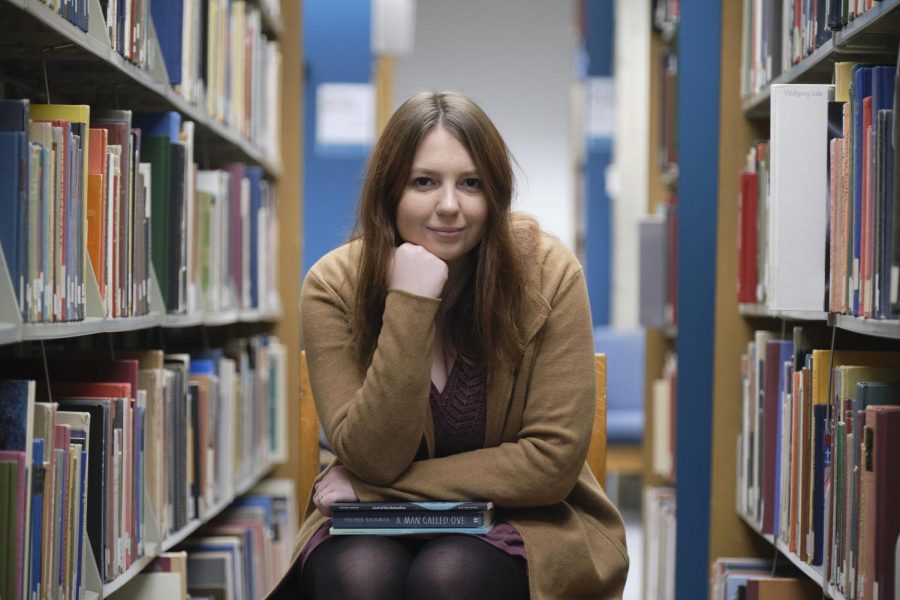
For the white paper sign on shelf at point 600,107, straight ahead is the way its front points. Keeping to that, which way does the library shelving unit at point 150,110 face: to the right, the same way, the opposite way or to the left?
to the left

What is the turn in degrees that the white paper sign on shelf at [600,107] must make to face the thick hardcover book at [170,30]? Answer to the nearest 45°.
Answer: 0° — it already faces it

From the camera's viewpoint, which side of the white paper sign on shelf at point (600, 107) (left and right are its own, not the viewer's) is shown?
front

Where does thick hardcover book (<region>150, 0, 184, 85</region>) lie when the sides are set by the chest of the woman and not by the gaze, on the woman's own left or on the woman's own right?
on the woman's own right

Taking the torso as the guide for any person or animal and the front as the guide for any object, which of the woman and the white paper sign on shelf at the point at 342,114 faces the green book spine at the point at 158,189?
the white paper sign on shelf

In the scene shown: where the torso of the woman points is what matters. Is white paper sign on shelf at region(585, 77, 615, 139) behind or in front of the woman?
behind

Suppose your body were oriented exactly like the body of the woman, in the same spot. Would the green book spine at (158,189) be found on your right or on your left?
on your right

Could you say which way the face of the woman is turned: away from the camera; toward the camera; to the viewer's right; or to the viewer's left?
toward the camera

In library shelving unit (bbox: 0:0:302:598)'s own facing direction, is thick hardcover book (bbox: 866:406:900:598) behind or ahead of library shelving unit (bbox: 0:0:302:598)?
ahead

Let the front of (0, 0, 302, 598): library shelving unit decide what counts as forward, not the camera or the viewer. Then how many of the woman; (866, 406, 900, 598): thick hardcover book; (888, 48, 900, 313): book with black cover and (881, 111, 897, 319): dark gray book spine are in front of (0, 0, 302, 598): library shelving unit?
4

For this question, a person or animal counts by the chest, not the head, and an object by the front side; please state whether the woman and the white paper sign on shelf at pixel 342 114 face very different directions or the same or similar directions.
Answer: same or similar directions

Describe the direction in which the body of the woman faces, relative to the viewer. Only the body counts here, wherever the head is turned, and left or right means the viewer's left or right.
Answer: facing the viewer

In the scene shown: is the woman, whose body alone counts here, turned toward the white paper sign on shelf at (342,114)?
no
